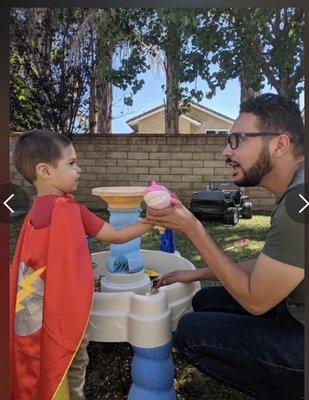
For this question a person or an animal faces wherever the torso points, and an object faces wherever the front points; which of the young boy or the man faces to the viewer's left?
the man

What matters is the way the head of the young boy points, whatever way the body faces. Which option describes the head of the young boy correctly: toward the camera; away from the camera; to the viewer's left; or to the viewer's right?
to the viewer's right

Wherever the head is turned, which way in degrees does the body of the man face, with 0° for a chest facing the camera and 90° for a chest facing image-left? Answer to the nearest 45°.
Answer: approximately 90°

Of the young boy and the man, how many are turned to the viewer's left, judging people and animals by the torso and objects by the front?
1

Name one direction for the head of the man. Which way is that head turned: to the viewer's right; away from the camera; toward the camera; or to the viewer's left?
to the viewer's left

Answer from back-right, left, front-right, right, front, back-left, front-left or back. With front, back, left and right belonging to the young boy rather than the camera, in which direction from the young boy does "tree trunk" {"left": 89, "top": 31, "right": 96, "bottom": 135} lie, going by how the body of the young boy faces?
front-left

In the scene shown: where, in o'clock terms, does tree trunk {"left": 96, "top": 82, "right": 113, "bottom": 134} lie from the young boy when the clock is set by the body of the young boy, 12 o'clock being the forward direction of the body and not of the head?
The tree trunk is roughly at 11 o'clock from the young boy.

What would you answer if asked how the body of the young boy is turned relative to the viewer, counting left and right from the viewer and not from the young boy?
facing away from the viewer and to the right of the viewer
